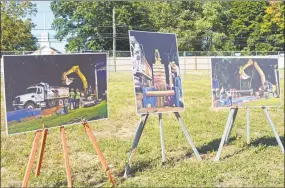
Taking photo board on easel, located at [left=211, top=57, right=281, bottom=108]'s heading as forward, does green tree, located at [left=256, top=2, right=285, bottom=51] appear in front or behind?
behind

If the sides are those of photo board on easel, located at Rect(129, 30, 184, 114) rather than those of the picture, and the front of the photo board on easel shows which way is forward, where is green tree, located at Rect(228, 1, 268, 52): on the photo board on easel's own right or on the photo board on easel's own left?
on the photo board on easel's own left

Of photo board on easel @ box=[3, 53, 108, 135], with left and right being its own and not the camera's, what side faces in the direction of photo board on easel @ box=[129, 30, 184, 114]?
left

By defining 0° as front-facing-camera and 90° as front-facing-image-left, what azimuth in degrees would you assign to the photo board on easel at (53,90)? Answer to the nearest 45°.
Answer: approximately 315°

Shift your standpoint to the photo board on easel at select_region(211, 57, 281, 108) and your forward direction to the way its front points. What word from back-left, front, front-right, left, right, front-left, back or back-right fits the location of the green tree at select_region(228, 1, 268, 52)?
back

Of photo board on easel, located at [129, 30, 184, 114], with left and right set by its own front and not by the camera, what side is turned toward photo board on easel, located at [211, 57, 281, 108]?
left

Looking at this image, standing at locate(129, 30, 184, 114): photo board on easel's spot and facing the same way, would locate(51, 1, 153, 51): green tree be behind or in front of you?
behind
